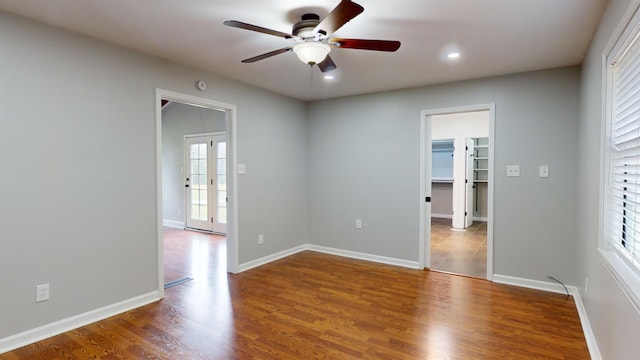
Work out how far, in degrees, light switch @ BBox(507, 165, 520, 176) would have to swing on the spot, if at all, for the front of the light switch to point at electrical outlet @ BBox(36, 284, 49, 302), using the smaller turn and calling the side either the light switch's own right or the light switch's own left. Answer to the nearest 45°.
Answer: approximately 45° to the light switch's own right

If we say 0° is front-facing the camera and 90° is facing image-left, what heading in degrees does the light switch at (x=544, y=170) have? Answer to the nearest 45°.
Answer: approximately 0°

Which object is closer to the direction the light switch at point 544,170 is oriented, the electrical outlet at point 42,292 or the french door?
the electrical outlet

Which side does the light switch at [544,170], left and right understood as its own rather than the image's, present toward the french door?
right

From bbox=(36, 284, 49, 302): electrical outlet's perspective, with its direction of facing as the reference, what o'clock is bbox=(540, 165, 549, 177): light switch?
The light switch is roughly at 10 o'clock from the electrical outlet.

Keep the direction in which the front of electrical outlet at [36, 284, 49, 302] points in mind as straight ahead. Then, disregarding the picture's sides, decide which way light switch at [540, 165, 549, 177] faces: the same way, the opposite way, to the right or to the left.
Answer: to the right

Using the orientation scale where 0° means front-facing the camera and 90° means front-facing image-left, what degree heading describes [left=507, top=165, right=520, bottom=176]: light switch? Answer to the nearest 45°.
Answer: approximately 0°

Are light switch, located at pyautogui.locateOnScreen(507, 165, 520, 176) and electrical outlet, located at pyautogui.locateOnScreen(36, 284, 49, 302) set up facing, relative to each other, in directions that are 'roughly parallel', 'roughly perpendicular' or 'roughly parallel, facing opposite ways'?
roughly perpendicular

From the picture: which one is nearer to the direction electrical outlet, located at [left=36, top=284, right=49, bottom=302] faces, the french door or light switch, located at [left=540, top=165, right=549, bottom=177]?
the light switch
